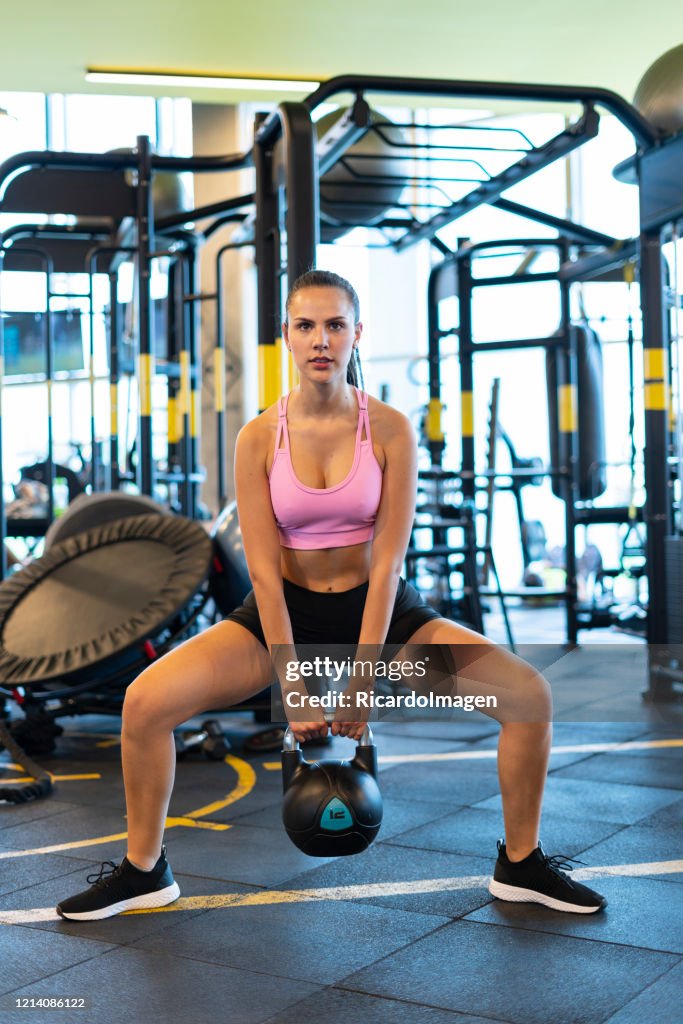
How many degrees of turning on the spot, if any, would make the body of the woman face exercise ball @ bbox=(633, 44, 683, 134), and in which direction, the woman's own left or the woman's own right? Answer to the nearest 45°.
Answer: approximately 135° to the woman's own left

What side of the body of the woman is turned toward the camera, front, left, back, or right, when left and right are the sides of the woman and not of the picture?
front

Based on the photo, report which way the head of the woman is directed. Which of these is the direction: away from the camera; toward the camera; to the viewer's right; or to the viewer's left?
toward the camera

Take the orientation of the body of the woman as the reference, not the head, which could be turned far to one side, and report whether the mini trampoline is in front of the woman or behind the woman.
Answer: behind

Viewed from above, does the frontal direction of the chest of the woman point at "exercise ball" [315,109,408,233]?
no

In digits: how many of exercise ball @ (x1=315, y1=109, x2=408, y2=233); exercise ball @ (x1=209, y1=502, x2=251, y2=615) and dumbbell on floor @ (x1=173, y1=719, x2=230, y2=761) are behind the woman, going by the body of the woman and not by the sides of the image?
3

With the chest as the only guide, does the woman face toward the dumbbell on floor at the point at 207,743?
no

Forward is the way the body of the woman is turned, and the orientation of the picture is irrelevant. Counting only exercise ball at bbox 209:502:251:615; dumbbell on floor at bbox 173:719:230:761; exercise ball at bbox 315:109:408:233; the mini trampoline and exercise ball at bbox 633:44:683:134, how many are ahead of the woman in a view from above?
0

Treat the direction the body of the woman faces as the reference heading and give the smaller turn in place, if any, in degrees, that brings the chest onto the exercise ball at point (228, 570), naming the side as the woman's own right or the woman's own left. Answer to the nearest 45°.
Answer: approximately 180°
